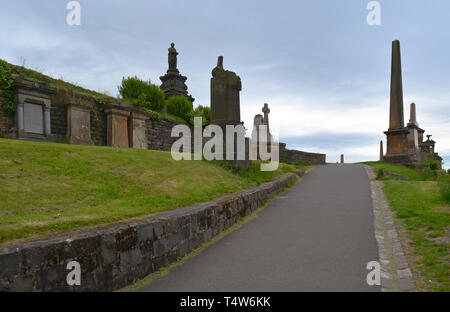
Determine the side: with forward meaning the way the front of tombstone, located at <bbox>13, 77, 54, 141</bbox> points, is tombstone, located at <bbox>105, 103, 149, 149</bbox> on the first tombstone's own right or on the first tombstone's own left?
on the first tombstone's own left

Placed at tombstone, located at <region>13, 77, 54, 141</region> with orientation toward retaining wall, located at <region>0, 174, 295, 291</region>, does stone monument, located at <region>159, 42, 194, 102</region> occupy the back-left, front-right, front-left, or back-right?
back-left

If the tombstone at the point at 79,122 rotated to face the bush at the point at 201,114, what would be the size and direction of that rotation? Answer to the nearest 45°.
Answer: approximately 90° to its left

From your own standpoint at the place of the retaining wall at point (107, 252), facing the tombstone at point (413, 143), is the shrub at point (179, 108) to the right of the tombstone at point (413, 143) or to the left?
left

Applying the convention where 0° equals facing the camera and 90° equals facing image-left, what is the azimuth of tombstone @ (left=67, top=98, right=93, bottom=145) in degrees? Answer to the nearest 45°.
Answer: approximately 315°

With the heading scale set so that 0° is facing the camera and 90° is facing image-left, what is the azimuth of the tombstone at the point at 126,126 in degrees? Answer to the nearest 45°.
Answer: approximately 315°
